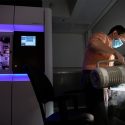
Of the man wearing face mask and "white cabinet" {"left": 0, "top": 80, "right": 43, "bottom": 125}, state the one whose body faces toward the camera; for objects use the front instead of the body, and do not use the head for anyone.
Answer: the white cabinet

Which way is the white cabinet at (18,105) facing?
toward the camera
